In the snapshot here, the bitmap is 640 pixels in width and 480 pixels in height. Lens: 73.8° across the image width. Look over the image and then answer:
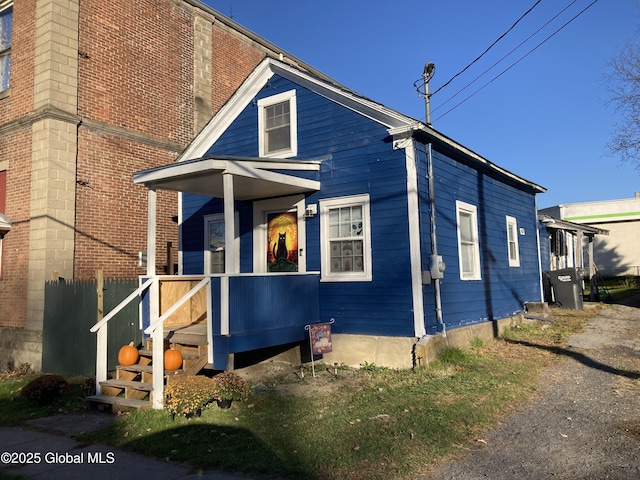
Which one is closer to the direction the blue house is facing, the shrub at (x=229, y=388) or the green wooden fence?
the shrub

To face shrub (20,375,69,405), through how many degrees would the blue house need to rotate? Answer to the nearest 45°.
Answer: approximately 45° to its right

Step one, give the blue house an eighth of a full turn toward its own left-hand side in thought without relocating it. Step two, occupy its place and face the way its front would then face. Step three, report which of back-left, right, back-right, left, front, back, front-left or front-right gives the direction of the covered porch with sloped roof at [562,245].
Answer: back-left

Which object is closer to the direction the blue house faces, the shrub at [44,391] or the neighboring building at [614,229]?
the shrub

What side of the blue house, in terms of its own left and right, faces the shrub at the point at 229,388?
front

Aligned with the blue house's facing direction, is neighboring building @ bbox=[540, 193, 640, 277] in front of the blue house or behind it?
behind

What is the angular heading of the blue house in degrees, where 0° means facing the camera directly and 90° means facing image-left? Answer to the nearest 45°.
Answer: approximately 45°
